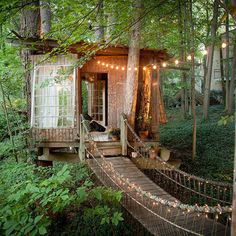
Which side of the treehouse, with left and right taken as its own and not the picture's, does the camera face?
front

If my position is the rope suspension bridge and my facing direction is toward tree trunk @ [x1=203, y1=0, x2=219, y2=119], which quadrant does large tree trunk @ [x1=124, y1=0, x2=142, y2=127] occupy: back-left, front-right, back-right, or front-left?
front-left

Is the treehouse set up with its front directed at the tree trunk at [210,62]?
no

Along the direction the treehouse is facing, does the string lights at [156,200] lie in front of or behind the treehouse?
in front

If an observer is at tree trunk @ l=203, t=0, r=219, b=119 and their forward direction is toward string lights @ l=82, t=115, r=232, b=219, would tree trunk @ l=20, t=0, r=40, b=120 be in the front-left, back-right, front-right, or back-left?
front-right

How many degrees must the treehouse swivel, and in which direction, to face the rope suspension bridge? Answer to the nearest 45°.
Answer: approximately 45° to its left
